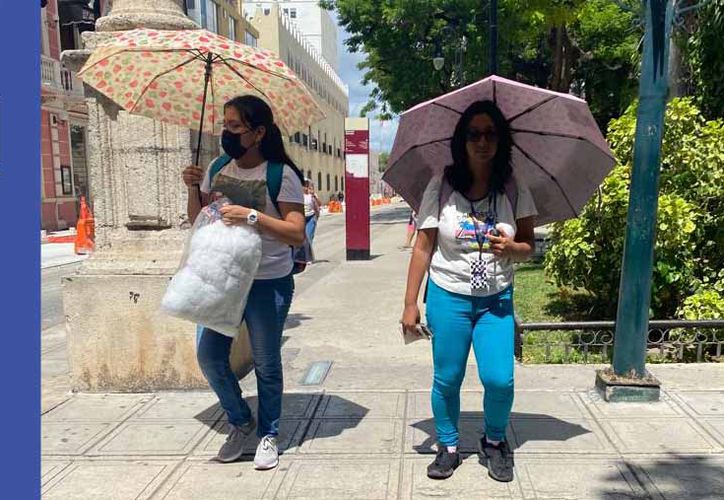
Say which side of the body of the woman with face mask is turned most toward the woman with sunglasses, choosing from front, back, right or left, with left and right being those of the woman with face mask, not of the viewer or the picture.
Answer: left

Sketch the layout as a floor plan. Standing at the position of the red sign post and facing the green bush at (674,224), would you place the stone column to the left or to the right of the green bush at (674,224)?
right

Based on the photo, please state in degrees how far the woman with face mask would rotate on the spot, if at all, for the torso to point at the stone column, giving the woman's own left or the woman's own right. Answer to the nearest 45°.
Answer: approximately 90° to the woman's own right

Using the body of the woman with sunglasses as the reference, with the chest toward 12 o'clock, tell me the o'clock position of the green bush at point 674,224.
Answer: The green bush is roughly at 7 o'clock from the woman with sunglasses.

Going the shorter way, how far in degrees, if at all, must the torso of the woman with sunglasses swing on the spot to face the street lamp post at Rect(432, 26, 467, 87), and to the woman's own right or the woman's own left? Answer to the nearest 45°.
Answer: approximately 180°

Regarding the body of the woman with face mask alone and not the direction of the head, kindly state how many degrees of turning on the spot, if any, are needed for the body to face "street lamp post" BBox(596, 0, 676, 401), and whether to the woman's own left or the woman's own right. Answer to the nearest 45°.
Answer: approximately 135° to the woman's own left

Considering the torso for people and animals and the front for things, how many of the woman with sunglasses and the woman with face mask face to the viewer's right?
0

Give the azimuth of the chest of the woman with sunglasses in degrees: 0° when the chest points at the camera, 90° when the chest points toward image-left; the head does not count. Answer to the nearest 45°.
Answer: approximately 0°

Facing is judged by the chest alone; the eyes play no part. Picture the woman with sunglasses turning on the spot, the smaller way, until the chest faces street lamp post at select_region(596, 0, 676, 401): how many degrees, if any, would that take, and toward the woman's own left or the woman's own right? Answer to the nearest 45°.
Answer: approximately 135° to the woman's own left

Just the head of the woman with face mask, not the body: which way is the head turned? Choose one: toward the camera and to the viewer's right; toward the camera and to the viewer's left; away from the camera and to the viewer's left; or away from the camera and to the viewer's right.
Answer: toward the camera and to the viewer's left
